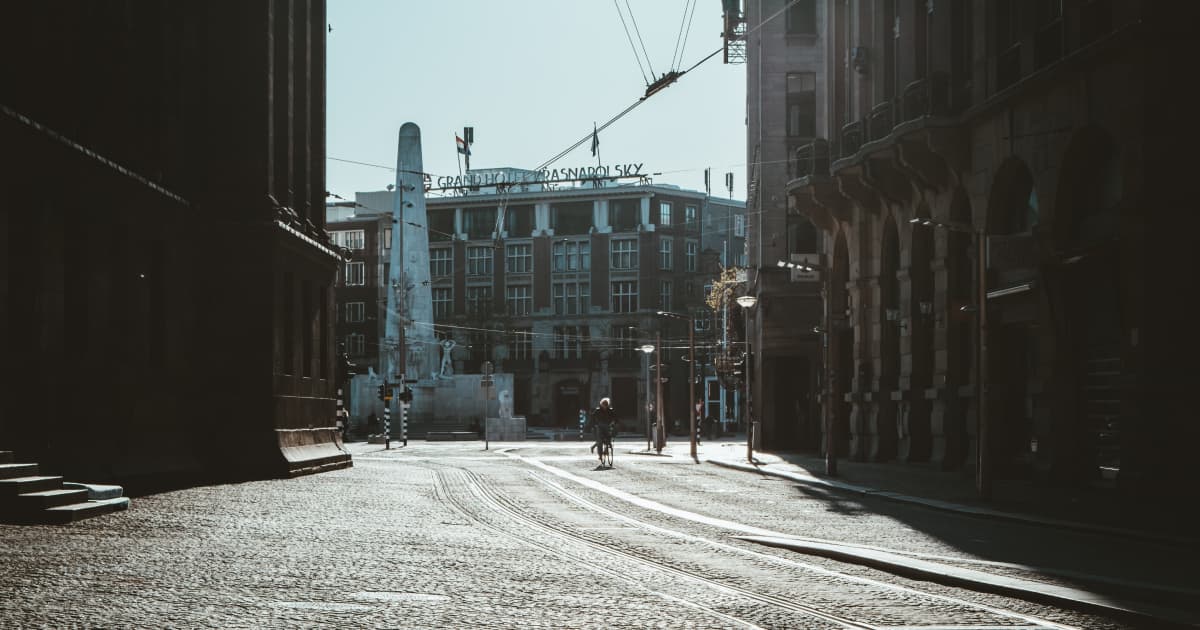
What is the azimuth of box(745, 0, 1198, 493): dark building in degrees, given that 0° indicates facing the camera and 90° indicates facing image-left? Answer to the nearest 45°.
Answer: approximately 45°

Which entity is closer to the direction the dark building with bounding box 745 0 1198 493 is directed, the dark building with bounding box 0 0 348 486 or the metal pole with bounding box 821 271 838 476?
the dark building

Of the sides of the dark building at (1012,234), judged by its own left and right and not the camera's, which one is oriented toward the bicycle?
right

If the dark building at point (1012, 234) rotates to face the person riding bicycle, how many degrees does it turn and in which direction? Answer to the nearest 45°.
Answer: approximately 90° to its right

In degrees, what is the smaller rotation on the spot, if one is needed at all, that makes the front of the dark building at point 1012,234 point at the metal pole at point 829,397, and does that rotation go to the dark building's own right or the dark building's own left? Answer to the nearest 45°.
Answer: approximately 90° to the dark building's own right

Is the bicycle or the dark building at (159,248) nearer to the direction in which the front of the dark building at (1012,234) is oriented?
the dark building

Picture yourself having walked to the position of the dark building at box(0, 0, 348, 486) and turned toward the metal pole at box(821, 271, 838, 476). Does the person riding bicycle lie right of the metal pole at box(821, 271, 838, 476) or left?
left
